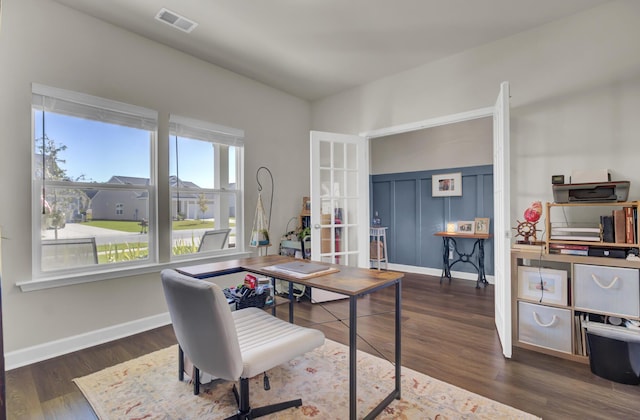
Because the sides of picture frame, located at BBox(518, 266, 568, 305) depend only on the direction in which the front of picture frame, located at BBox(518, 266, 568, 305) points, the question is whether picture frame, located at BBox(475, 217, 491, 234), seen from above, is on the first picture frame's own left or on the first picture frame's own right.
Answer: on the first picture frame's own right

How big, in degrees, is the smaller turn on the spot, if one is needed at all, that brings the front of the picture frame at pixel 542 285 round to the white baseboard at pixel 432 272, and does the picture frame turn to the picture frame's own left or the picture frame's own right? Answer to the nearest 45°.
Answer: approximately 90° to the picture frame's own right

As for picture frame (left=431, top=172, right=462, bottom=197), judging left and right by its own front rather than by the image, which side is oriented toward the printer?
front

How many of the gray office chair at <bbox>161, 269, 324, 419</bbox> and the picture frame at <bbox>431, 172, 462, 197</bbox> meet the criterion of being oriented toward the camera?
1

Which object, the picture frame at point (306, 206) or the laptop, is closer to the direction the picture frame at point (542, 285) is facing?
the laptop

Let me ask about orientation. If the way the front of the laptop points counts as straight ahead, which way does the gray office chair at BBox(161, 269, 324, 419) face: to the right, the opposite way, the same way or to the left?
the opposite way

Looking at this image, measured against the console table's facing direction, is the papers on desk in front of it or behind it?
in front

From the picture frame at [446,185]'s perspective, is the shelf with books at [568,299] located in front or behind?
in front

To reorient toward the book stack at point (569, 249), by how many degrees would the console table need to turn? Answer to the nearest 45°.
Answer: approximately 45° to its left

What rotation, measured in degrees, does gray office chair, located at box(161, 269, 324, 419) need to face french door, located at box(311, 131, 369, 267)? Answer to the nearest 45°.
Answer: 0° — it already faces it

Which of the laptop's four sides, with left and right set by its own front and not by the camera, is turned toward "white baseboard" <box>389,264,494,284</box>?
back

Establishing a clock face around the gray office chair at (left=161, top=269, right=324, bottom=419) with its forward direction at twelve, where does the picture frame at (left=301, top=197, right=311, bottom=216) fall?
The picture frame is roughly at 11 o'clock from the gray office chair.
